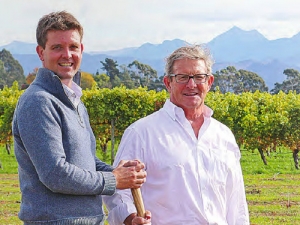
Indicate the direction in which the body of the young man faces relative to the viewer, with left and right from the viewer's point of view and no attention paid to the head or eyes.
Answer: facing the viewer and to the right of the viewer
